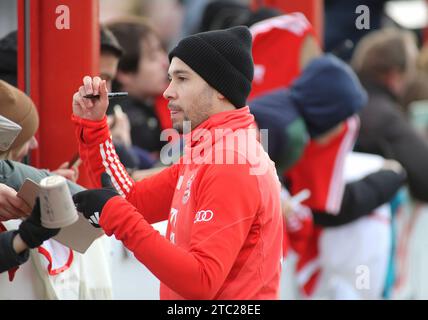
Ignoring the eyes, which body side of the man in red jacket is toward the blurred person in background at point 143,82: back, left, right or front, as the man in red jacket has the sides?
right

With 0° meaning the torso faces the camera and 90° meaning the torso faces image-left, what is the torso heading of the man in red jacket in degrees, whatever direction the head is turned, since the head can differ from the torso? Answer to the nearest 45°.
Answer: approximately 90°

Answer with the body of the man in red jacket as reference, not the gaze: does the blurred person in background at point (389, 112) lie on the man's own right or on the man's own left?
on the man's own right

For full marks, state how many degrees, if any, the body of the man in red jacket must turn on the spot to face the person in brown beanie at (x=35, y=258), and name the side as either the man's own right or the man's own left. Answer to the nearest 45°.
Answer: approximately 45° to the man's own right

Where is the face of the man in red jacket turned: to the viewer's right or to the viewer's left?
to the viewer's left
